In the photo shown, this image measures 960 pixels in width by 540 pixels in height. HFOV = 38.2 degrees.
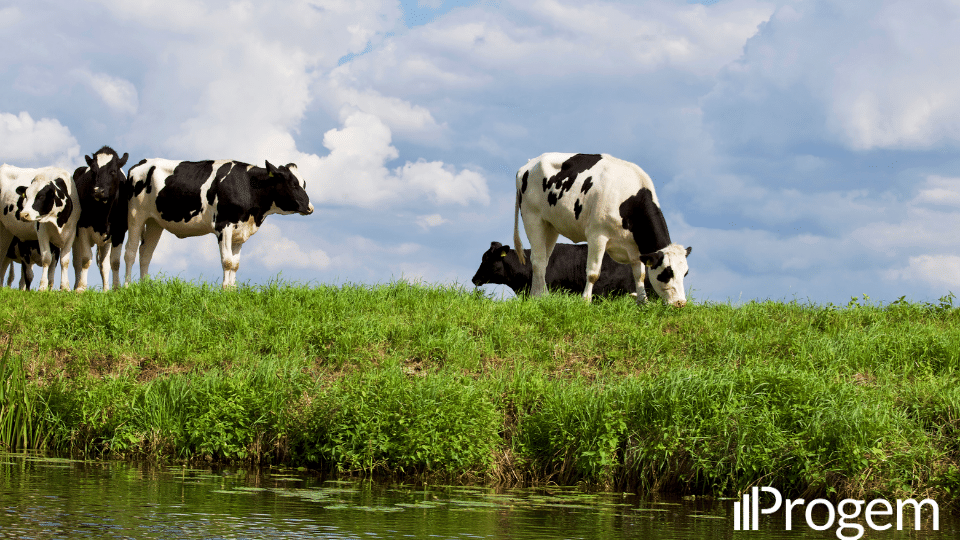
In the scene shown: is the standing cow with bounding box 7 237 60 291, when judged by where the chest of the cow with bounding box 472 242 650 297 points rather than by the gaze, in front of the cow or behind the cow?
in front

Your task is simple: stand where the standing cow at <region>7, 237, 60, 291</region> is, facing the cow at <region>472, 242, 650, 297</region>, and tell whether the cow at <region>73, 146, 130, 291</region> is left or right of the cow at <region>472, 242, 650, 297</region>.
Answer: right

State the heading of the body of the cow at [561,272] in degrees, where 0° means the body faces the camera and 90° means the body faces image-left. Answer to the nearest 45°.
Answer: approximately 90°

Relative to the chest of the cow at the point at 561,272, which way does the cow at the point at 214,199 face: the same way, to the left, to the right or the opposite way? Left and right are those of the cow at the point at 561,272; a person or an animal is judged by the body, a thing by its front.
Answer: the opposite way

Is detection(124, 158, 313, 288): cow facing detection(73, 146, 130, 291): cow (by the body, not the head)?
no

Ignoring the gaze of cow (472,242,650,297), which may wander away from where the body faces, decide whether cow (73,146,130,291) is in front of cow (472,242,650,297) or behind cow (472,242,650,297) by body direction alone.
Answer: in front

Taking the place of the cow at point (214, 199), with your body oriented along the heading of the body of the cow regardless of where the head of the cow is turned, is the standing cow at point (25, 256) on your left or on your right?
on your left

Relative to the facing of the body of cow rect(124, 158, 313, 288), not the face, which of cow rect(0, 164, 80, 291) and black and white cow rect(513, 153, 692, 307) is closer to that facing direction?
the black and white cow

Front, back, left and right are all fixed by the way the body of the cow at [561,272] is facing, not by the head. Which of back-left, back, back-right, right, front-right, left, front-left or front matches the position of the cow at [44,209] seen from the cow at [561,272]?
front

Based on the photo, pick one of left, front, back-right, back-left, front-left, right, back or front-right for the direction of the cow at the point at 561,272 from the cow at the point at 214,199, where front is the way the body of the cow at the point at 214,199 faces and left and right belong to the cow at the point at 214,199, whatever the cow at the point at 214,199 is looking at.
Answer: front

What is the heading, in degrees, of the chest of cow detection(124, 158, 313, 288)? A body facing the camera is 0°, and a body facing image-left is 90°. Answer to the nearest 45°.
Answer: approximately 270°

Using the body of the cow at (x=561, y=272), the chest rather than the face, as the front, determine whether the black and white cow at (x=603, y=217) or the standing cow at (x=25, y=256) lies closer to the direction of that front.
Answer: the standing cow

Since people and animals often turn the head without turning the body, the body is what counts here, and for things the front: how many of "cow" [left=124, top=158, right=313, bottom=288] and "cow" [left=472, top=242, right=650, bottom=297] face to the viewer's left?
1

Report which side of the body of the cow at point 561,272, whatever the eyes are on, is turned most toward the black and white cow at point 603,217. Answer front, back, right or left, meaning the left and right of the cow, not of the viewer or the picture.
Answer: left
